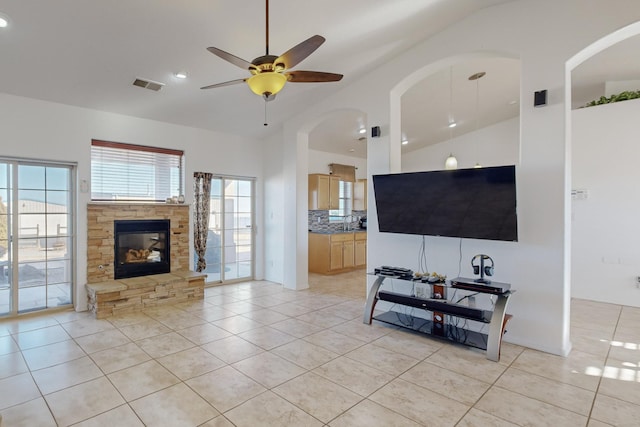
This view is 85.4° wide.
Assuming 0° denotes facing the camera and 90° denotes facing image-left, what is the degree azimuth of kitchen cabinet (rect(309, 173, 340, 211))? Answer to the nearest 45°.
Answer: approximately 315°

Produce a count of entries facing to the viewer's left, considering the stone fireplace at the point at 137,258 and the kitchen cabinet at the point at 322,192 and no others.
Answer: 0

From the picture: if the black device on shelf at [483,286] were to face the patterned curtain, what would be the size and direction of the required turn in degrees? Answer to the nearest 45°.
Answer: approximately 45° to its right

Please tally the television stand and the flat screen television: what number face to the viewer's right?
0

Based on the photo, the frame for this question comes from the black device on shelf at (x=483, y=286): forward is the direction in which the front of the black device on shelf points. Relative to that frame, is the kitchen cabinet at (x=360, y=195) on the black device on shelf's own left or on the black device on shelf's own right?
on the black device on shelf's own right

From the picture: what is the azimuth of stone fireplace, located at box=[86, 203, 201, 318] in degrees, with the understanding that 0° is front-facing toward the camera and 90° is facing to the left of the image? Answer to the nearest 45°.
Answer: approximately 315°

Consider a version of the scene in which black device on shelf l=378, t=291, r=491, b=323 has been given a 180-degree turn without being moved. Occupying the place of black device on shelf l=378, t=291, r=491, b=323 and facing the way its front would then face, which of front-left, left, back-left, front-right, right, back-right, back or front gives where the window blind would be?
back-left

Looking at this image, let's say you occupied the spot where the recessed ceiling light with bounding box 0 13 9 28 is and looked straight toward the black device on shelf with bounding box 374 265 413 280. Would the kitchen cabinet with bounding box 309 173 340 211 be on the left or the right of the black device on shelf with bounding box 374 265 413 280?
left

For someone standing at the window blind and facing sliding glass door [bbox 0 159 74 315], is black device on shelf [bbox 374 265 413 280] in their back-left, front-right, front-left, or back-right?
back-left
